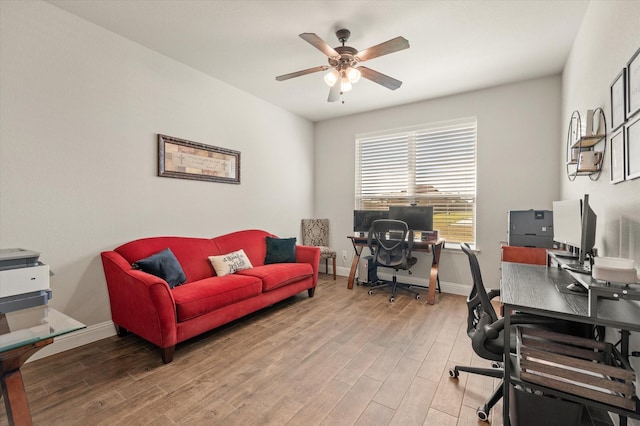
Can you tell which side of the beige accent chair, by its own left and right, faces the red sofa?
right

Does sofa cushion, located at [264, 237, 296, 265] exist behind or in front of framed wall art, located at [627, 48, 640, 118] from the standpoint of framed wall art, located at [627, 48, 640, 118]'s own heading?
in front

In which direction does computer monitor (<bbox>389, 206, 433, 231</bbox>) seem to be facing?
toward the camera

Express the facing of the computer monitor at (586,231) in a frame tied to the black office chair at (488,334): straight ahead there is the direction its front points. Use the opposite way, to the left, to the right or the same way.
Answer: the opposite way

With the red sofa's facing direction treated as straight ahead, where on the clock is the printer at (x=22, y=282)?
The printer is roughly at 3 o'clock from the red sofa.

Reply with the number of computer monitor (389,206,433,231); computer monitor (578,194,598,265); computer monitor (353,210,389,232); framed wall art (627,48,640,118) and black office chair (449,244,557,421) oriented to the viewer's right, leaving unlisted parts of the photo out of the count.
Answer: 1

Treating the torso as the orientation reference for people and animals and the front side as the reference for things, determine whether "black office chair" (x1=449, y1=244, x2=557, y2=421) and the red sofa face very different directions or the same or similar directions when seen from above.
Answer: same or similar directions

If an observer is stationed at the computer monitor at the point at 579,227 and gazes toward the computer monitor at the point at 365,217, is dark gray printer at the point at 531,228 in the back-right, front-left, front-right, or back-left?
front-right

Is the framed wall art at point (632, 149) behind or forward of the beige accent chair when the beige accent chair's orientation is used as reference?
forward

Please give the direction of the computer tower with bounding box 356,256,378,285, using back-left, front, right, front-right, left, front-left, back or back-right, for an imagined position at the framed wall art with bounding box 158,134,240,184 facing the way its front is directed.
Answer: front-left

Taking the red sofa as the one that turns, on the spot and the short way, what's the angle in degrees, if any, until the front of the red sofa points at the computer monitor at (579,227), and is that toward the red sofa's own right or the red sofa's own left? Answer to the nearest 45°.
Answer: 0° — it already faces it

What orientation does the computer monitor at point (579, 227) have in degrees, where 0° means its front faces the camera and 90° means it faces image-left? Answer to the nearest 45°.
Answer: approximately 45°

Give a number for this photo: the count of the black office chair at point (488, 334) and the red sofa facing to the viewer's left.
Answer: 0

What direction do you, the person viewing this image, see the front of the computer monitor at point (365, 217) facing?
facing the viewer
